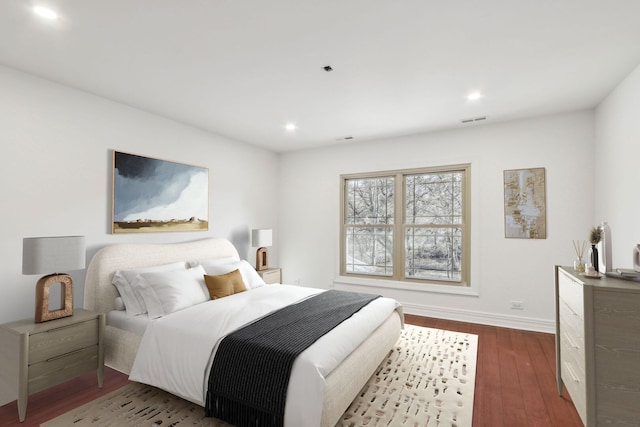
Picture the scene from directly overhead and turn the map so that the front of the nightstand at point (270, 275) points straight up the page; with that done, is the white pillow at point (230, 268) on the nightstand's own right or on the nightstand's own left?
on the nightstand's own right

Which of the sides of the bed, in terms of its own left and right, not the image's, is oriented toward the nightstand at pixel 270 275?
left

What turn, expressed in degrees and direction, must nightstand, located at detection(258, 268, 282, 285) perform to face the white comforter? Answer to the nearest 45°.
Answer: approximately 45° to its right

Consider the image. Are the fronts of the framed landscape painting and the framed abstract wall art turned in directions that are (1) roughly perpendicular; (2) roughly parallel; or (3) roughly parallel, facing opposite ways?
roughly perpendicular

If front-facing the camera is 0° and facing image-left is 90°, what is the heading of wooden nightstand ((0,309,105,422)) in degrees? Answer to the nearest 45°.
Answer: approximately 315°

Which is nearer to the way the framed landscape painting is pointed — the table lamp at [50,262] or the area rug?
the area rug

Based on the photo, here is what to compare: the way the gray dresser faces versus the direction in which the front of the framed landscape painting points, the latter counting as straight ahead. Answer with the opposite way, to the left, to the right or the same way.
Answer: the opposite way

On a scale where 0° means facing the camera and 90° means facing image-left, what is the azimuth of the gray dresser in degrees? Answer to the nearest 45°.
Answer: approximately 90°

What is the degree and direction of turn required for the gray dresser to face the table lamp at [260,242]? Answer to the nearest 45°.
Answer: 0° — it already faces it

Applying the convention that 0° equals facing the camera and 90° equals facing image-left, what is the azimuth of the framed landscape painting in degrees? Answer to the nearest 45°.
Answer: approximately 315°

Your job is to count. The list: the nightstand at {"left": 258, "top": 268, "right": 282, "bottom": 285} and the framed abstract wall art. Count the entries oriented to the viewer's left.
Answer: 0

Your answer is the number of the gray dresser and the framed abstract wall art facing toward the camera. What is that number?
1

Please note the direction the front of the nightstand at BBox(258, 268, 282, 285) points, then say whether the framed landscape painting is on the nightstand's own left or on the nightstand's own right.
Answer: on the nightstand's own right
